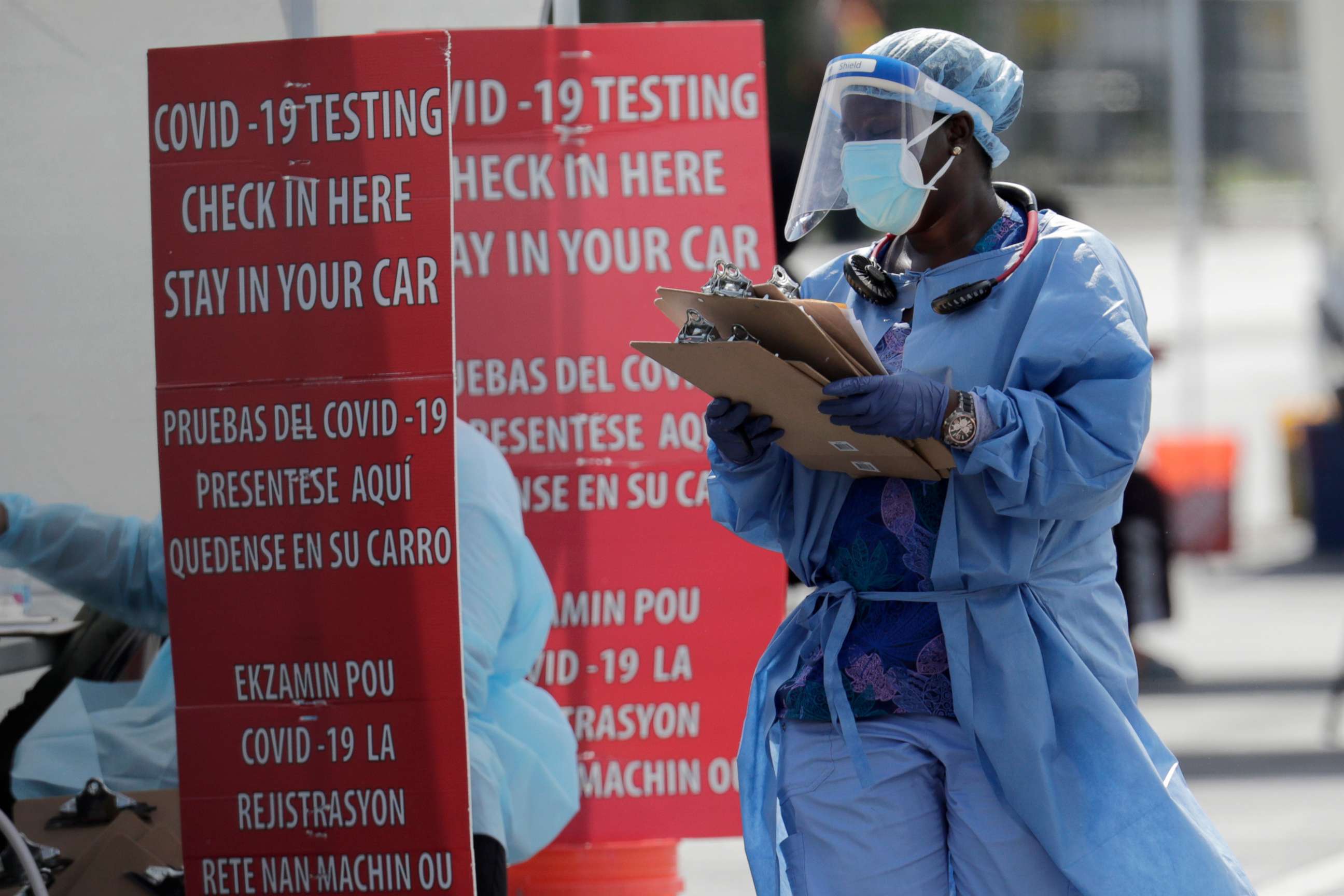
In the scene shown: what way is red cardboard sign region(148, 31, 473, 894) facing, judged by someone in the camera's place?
facing the viewer

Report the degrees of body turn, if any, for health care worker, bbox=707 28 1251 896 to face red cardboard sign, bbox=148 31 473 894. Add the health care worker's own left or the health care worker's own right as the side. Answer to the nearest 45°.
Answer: approximately 45° to the health care worker's own right

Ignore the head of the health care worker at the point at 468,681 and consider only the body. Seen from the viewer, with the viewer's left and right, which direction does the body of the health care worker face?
facing to the left of the viewer

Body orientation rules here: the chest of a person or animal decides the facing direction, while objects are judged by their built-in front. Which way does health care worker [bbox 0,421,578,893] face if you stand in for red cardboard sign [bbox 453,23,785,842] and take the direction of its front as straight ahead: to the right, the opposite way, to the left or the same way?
to the right

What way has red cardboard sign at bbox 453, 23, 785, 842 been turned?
toward the camera

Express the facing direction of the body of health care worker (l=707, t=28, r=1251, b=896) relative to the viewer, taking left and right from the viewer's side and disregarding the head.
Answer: facing the viewer and to the left of the viewer
